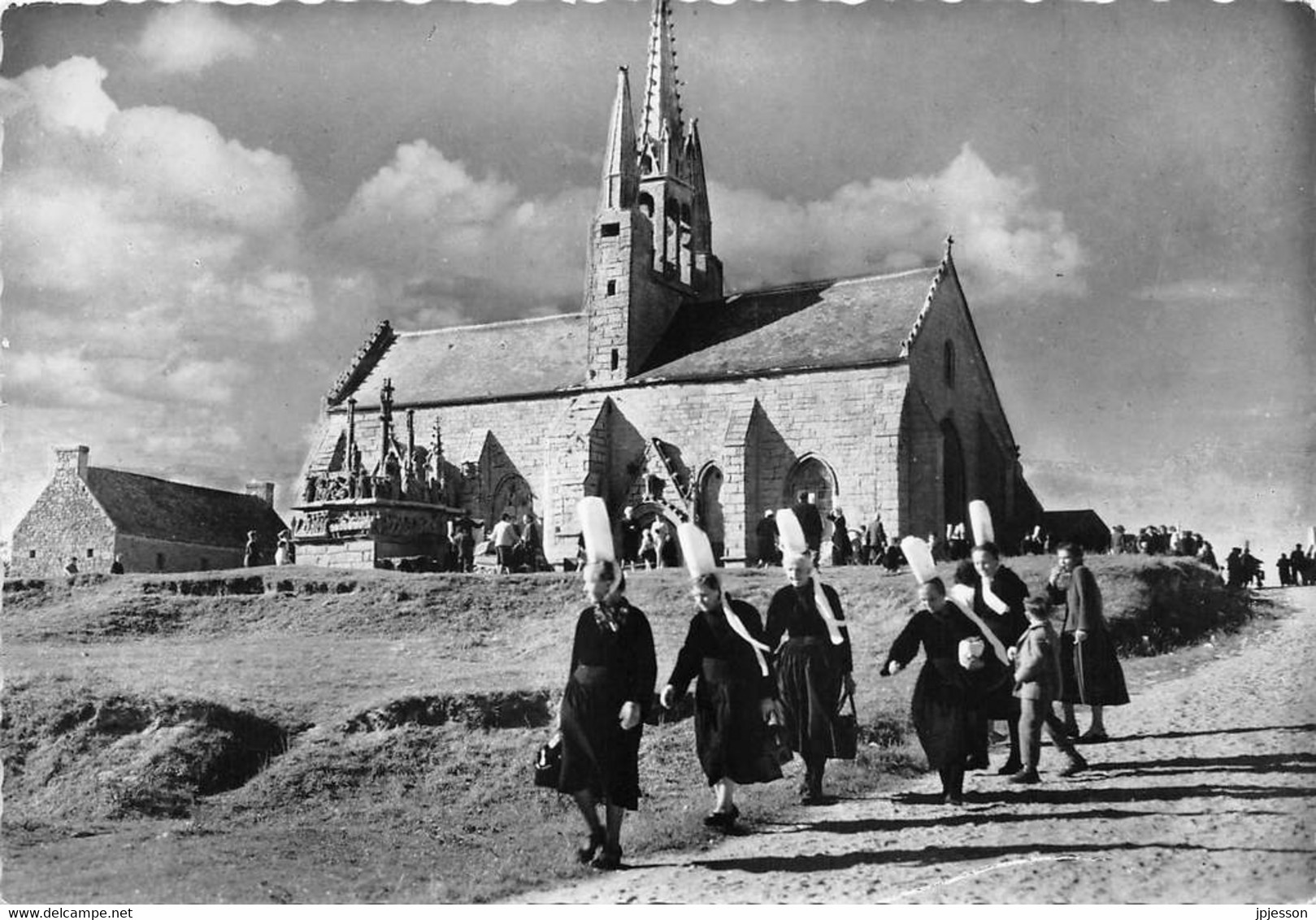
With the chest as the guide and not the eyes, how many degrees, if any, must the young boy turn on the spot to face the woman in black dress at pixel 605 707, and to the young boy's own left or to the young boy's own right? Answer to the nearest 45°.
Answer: approximately 45° to the young boy's own left

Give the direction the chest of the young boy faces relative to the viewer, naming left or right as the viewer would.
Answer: facing to the left of the viewer

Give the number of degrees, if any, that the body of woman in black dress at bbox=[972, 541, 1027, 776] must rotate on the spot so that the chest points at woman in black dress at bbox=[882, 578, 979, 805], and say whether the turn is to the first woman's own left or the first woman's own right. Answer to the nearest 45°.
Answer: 0° — they already face them

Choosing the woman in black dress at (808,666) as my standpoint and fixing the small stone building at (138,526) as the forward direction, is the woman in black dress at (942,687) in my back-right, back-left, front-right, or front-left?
back-right

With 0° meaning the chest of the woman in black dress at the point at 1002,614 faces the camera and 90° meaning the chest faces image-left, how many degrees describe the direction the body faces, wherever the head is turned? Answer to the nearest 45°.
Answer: approximately 45°

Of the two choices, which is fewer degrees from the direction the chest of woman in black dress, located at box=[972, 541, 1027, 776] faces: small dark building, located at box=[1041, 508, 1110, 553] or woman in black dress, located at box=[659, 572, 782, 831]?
the woman in black dress

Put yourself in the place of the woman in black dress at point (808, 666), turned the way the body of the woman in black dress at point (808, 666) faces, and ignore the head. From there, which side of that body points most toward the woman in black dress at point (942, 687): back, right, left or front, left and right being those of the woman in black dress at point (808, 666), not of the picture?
left

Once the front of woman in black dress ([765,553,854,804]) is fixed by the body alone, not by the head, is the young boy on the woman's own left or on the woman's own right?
on the woman's own left

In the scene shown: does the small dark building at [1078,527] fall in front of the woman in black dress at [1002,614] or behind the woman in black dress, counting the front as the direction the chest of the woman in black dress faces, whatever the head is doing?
behind

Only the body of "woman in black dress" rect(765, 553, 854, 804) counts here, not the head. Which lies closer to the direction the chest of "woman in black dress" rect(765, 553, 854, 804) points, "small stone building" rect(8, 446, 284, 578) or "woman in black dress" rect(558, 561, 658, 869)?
the woman in black dress
